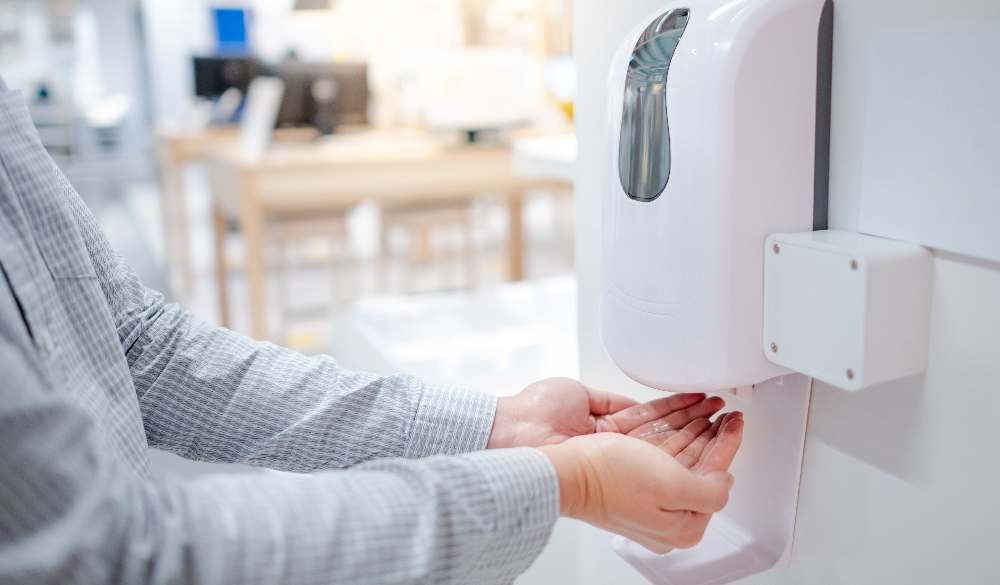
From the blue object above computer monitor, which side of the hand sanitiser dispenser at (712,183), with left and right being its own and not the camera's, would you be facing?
right

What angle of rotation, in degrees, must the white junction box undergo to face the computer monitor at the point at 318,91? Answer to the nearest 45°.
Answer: approximately 90° to its right

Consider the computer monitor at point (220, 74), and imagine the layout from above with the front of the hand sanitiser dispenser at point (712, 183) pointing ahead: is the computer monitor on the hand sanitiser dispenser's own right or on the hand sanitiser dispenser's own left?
on the hand sanitiser dispenser's own right

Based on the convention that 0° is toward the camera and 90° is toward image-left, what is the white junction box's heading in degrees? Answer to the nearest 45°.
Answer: approximately 45°

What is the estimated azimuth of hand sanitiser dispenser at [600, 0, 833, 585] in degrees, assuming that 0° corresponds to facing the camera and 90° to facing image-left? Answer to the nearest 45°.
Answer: approximately 45°
